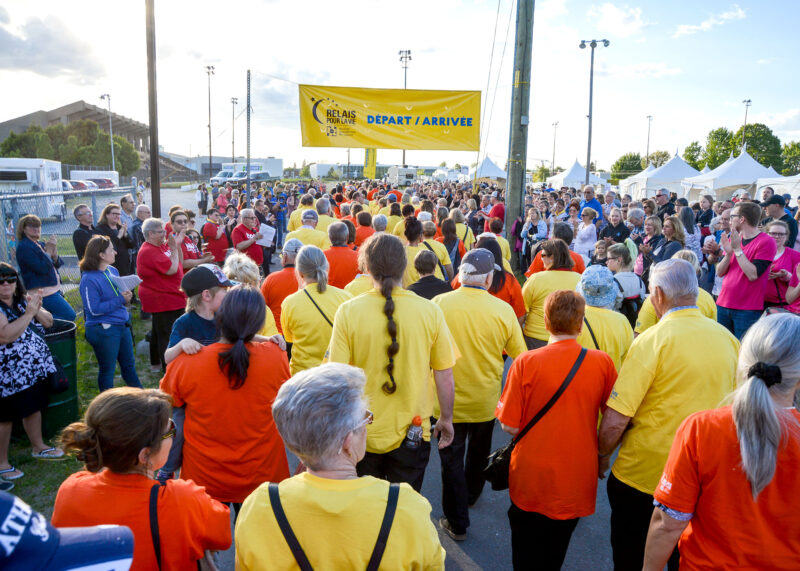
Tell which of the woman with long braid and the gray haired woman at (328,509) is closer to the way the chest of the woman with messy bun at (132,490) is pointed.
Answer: the woman with long braid

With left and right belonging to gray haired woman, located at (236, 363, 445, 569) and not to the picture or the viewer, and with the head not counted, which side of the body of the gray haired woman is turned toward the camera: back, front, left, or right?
back

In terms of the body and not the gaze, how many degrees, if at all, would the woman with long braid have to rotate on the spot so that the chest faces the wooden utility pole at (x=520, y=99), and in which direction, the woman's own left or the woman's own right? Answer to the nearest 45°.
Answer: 0° — they already face it

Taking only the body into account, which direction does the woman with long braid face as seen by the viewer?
away from the camera

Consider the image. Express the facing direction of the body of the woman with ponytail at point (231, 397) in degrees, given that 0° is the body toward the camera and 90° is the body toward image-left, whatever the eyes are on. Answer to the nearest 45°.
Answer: approximately 180°

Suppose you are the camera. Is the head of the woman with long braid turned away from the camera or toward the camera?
away from the camera

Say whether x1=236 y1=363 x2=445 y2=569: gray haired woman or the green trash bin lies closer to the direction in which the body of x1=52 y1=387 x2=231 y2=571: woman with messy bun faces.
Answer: the green trash bin

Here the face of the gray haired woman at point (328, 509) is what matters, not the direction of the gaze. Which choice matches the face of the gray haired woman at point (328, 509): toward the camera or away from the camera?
away from the camera
